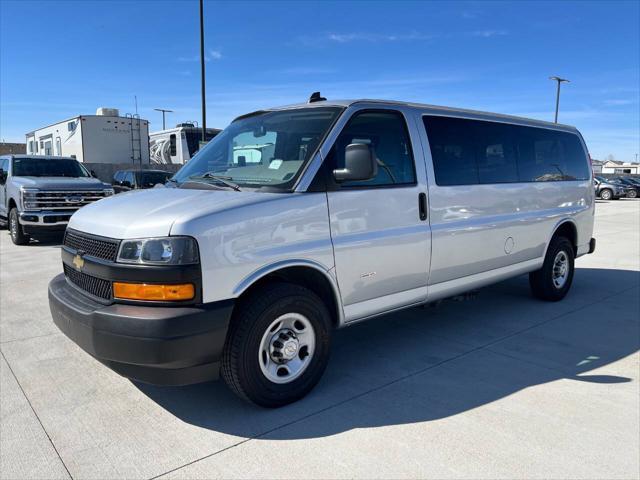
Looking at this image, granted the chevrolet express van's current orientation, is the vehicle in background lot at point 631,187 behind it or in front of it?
behind

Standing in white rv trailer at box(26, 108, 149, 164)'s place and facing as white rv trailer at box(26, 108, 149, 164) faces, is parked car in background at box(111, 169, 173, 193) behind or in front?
behind

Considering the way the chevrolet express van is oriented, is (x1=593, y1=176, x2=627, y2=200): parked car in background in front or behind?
behind

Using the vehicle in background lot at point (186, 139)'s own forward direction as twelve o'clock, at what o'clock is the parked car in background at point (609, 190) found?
The parked car in background is roughly at 10 o'clock from the vehicle in background lot.

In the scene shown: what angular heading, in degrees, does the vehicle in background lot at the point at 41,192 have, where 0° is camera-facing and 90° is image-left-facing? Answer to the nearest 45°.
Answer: approximately 315°

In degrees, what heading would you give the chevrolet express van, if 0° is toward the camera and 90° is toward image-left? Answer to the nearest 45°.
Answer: approximately 45°

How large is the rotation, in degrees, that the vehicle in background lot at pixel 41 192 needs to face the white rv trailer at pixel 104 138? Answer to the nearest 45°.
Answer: approximately 135° to its left

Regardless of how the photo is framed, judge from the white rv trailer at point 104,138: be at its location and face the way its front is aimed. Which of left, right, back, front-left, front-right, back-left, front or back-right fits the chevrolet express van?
back-left

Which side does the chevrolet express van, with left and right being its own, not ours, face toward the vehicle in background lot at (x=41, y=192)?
right

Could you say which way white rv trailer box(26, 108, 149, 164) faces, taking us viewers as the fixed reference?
facing away from the viewer and to the left of the viewer
